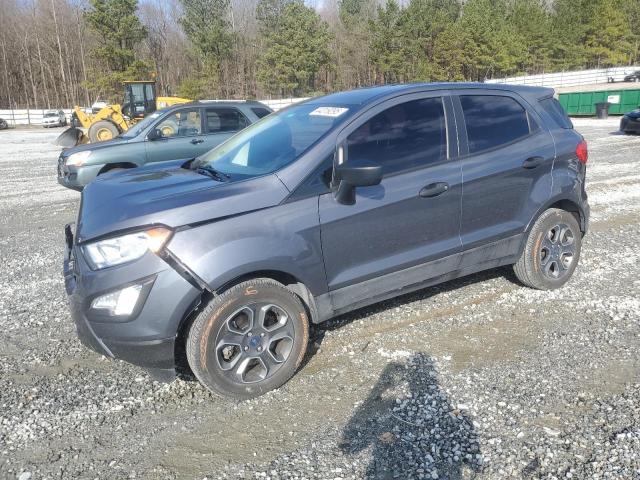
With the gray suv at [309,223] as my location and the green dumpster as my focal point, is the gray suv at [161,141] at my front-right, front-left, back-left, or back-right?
front-left

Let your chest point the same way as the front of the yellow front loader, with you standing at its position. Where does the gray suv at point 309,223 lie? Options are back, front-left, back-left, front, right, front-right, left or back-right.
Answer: left

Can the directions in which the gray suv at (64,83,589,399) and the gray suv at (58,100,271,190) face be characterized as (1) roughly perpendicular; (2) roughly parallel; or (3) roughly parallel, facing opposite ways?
roughly parallel

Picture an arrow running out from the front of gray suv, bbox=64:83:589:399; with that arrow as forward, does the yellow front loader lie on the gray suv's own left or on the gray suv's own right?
on the gray suv's own right

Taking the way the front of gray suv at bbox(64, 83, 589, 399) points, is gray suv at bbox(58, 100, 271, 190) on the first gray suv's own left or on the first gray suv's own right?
on the first gray suv's own right

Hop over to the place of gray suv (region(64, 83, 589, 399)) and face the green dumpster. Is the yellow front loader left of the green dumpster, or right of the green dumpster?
left

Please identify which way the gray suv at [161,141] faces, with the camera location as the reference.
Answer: facing the viewer and to the left of the viewer

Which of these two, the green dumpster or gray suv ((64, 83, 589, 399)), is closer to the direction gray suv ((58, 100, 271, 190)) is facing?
the gray suv

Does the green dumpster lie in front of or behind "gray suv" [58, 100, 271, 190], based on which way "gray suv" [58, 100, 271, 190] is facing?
behind

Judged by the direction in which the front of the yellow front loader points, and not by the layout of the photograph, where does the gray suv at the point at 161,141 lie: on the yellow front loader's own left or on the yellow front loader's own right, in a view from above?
on the yellow front loader's own left

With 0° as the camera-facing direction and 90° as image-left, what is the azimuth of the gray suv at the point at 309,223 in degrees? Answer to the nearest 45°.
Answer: approximately 45°

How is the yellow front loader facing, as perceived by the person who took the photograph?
facing to the left of the viewer

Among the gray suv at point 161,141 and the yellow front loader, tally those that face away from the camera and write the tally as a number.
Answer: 0

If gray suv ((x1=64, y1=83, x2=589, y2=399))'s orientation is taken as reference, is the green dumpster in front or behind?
behind

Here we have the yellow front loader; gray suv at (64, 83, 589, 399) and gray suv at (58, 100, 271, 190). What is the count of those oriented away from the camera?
0

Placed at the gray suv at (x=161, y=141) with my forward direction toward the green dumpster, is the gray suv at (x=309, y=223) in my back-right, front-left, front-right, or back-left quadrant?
back-right
